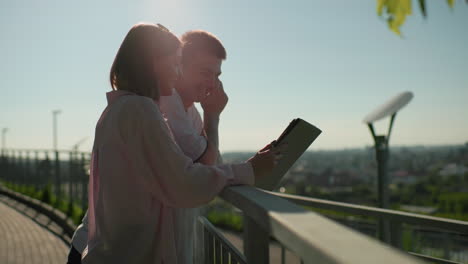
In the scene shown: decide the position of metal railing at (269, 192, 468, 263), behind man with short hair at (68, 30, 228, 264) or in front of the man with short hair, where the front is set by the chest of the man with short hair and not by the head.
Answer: in front

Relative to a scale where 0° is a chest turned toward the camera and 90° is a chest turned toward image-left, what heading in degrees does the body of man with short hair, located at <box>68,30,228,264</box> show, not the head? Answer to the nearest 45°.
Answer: approximately 315°

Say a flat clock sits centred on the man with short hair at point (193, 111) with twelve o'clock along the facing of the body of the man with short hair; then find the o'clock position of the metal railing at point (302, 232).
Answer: The metal railing is roughly at 1 o'clock from the man with short hair.

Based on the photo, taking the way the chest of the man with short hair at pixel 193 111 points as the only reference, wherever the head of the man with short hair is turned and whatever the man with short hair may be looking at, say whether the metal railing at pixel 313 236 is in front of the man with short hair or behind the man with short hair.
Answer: in front
